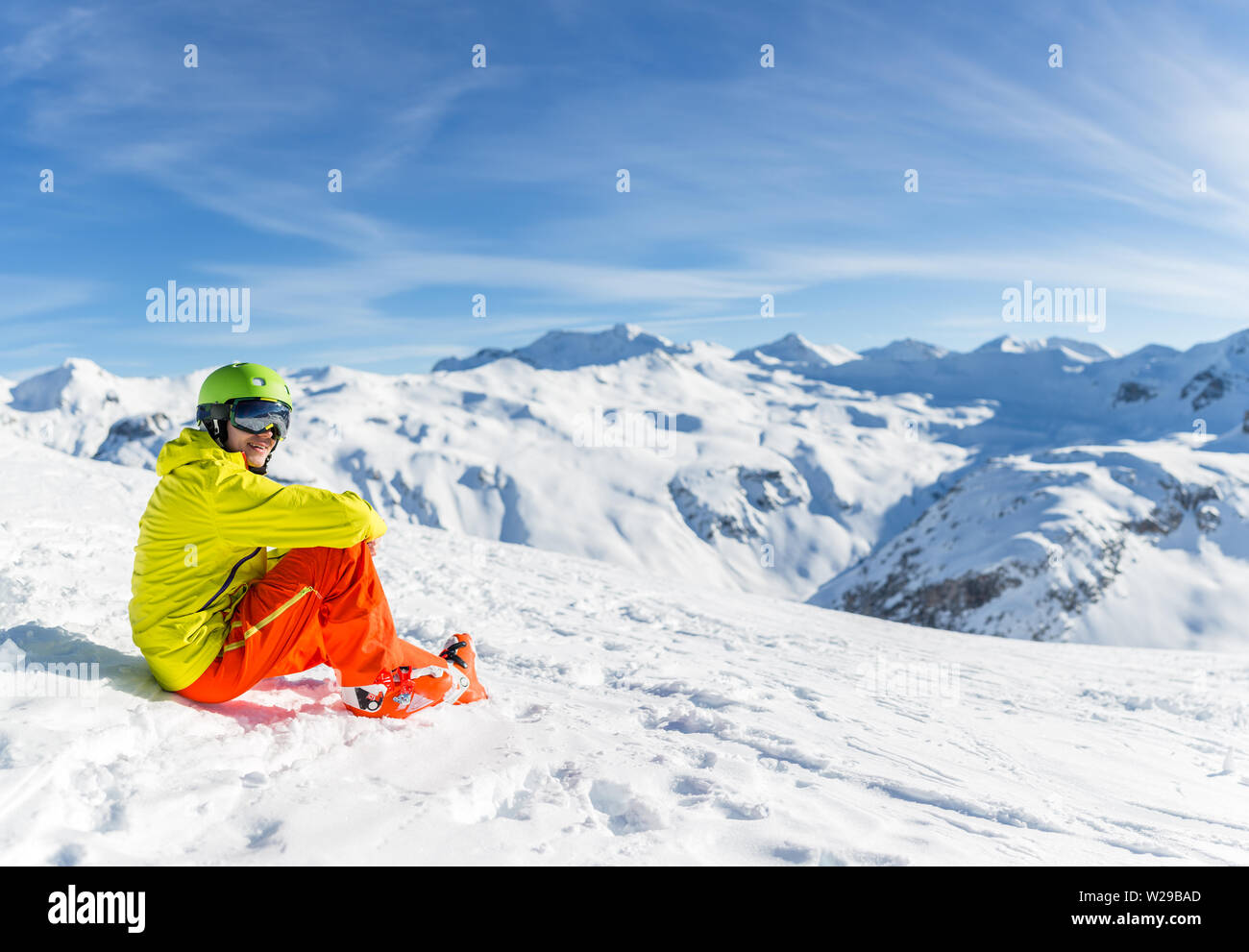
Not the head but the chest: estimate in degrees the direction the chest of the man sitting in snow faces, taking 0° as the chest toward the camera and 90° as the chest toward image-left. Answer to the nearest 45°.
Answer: approximately 270°
